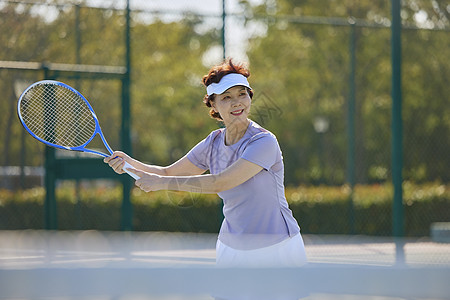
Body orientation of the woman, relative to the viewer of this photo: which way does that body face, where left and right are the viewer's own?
facing the viewer and to the left of the viewer

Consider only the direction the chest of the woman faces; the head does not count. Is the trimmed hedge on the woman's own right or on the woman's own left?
on the woman's own right
